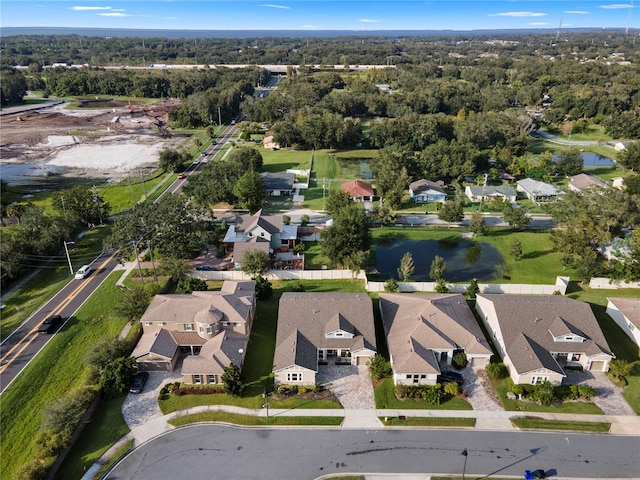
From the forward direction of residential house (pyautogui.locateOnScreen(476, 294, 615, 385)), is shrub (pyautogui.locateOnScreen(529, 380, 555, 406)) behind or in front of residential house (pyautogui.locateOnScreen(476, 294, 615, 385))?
in front

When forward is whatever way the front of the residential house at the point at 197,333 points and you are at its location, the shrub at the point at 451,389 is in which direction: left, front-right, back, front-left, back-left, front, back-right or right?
front-left

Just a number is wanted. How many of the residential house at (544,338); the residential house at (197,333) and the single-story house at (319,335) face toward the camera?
3

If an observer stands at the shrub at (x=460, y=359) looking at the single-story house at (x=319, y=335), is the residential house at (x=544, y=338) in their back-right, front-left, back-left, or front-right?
back-right

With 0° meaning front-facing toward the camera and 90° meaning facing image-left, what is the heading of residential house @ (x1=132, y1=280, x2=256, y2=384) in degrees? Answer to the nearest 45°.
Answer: approximately 0°

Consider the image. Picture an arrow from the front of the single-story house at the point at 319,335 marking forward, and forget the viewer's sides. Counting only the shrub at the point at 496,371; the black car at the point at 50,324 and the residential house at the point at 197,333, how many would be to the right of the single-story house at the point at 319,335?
2

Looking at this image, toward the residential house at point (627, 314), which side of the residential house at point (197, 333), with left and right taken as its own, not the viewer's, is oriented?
left

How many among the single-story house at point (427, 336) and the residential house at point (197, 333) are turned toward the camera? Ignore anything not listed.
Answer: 2

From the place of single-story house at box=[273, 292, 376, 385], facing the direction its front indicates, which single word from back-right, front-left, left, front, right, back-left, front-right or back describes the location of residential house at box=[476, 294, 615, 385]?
left

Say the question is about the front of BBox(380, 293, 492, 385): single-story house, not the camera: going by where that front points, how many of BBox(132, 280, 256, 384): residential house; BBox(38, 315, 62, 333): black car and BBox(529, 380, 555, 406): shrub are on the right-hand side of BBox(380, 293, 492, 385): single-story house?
2

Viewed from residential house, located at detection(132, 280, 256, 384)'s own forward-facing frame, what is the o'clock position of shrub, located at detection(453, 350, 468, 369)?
The shrub is roughly at 10 o'clock from the residential house.
